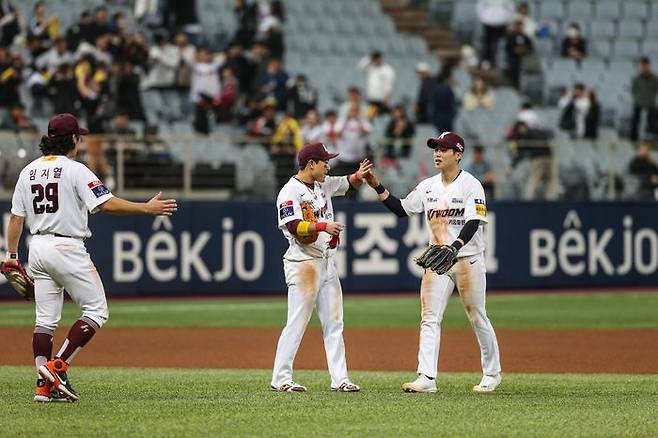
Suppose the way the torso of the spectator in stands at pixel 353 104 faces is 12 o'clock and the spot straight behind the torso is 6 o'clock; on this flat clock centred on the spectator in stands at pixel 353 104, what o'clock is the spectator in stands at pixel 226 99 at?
the spectator in stands at pixel 226 99 is roughly at 3 o'clock from the spectator in stands at pixel 353 104.

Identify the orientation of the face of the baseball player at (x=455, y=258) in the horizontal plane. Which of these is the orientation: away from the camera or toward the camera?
toward the camera

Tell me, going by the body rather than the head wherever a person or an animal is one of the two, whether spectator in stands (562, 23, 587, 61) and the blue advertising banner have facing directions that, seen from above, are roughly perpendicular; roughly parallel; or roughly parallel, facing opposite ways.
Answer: roughly parallel

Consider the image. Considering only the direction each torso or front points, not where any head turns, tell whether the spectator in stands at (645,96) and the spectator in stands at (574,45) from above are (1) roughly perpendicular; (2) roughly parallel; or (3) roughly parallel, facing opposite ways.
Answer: roughly parallel

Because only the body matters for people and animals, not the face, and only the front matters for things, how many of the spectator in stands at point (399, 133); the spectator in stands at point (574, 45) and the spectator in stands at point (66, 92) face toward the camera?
3

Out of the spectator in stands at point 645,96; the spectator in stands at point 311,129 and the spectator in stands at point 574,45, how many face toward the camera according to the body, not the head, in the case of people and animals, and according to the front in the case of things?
3

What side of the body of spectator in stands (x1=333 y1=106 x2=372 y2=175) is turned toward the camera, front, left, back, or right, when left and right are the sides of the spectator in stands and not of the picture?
front

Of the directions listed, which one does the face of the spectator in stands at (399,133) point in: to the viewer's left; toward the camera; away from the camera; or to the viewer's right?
toward the camera

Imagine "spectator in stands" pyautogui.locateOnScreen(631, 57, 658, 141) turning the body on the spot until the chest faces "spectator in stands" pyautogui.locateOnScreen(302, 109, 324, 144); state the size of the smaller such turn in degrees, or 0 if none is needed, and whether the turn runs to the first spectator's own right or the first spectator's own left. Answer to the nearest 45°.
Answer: approximately 45° to the first spectator's own right

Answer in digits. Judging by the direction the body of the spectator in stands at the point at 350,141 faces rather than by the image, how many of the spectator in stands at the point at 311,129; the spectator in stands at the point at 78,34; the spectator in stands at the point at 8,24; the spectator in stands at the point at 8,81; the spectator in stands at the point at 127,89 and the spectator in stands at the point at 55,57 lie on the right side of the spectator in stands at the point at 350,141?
6

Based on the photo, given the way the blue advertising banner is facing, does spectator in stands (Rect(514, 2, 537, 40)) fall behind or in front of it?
behind

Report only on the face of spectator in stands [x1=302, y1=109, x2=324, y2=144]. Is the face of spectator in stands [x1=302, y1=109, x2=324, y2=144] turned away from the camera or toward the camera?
toward the camera

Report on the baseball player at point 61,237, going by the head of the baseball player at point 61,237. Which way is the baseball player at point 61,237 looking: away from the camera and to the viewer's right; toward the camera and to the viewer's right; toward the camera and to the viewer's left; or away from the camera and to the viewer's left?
away from the camera and to the viewer's right

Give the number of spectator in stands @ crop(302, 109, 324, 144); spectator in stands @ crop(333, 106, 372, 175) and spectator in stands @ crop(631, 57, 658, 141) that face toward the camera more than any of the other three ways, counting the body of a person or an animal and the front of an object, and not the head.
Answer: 3

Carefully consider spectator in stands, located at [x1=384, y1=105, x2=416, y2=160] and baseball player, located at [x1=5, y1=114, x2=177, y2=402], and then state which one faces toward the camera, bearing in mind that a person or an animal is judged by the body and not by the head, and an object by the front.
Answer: the spectator in stands
